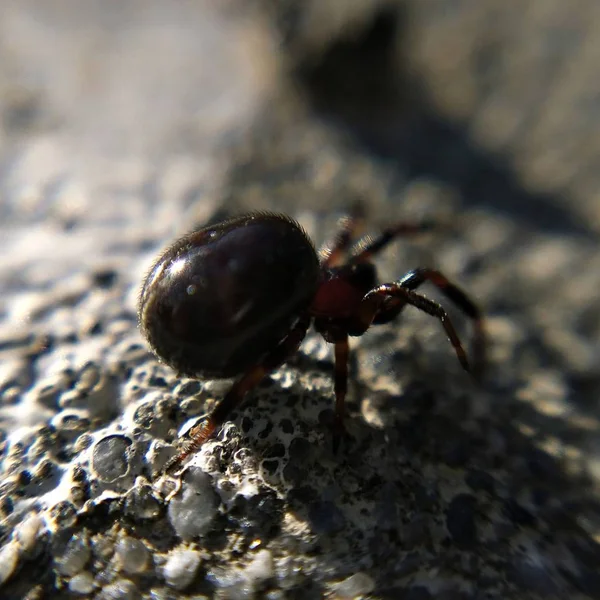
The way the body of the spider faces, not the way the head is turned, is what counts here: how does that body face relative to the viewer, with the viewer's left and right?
facing to the right of the viewer
